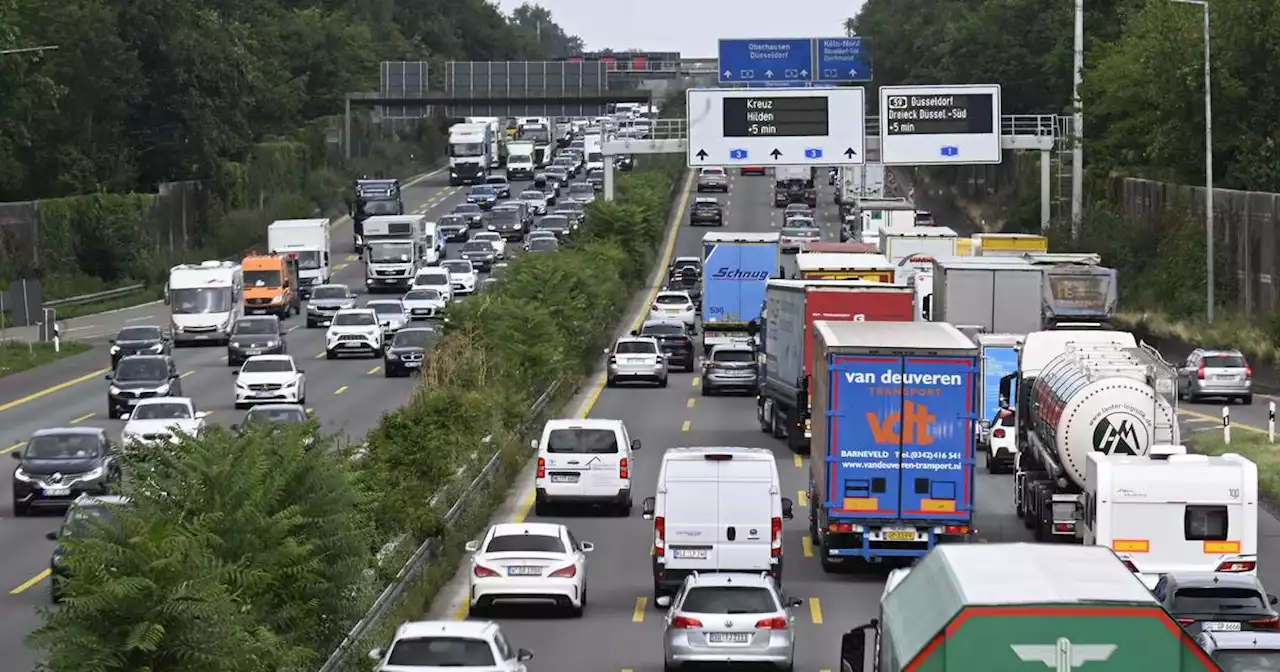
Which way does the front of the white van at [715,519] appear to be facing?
away from the camera

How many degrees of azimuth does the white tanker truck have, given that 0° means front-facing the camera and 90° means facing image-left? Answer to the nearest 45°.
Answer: approximately 180°

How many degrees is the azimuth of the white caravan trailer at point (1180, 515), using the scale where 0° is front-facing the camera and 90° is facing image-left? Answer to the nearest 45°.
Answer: approximately 180°

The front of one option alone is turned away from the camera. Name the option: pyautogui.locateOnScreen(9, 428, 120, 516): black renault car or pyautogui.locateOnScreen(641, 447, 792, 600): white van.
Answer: the white van

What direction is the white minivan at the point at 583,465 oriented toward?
away from the camera

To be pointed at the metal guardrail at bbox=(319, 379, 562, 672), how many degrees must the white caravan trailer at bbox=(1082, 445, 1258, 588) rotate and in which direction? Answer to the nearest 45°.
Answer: approximately 90° to its left

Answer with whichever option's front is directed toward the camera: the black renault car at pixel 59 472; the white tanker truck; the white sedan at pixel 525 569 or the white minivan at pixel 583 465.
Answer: the black renault car

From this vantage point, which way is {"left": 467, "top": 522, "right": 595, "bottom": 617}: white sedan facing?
away from the camera

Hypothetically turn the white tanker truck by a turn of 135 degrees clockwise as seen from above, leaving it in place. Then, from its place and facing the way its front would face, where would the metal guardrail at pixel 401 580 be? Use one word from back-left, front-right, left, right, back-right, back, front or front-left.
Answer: right

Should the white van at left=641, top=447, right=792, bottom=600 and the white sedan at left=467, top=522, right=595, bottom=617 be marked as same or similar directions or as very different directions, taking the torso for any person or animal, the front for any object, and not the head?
same or similar directions

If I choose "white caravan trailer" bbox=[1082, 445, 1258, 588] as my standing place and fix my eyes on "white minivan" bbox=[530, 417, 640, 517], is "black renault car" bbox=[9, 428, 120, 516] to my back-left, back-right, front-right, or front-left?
front-left

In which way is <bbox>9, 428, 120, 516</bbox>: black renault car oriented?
toward the camera

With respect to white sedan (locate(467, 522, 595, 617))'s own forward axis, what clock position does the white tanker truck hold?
The white tanker truck is roughly at 2 o'clock from the white sedan.

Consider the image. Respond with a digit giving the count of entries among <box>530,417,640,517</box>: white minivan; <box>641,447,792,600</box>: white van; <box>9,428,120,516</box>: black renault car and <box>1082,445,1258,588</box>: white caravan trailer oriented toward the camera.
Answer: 1
